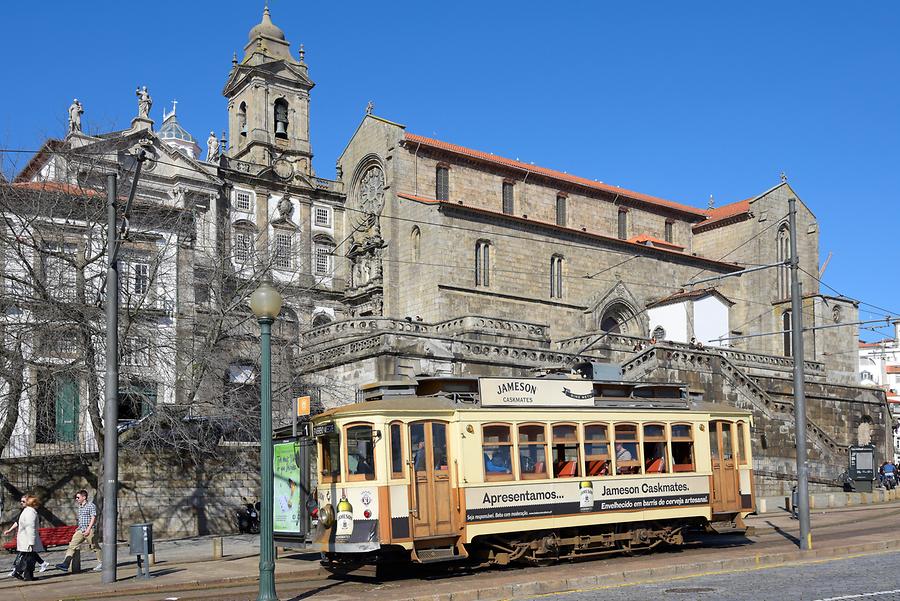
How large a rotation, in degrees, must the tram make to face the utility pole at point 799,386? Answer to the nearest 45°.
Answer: approximately 180°

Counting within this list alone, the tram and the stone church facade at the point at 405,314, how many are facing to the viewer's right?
0

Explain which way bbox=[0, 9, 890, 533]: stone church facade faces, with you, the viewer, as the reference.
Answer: facing the viewer and to the left of the viewer

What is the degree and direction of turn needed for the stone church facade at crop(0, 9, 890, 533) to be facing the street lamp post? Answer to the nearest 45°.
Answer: approximately 45° to its left

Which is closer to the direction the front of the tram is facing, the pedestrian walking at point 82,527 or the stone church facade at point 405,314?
the pedestrian walking

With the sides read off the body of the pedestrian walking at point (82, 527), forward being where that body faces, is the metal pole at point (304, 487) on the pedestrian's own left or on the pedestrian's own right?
on the pedestrian's own left

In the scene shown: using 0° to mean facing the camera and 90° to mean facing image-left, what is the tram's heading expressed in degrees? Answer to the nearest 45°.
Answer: approximately 45°

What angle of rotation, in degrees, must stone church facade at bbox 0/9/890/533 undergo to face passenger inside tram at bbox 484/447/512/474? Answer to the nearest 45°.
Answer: approximately 45° to its left

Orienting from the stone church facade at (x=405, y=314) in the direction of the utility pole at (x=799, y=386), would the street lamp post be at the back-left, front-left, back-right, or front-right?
front-right
